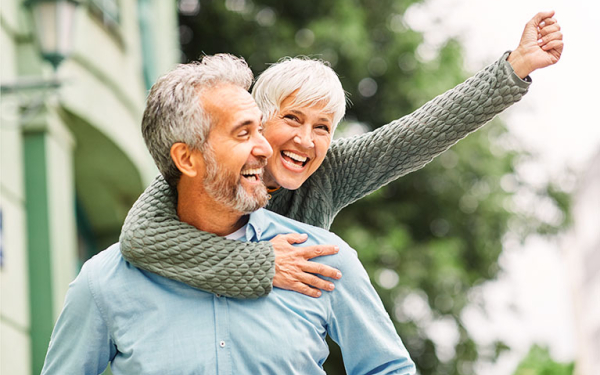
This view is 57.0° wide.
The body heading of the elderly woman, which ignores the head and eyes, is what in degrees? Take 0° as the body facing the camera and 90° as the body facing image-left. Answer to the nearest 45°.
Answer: approximately 0°

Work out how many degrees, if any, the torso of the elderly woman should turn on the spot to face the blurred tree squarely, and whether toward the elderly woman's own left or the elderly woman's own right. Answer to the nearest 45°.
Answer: approximately 180°

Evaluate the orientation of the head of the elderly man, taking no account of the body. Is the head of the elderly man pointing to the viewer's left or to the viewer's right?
to the viewer's right

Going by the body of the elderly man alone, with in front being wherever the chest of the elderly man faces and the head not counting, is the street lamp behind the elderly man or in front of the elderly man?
behind

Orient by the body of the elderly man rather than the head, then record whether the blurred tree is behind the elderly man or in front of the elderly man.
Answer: behind
